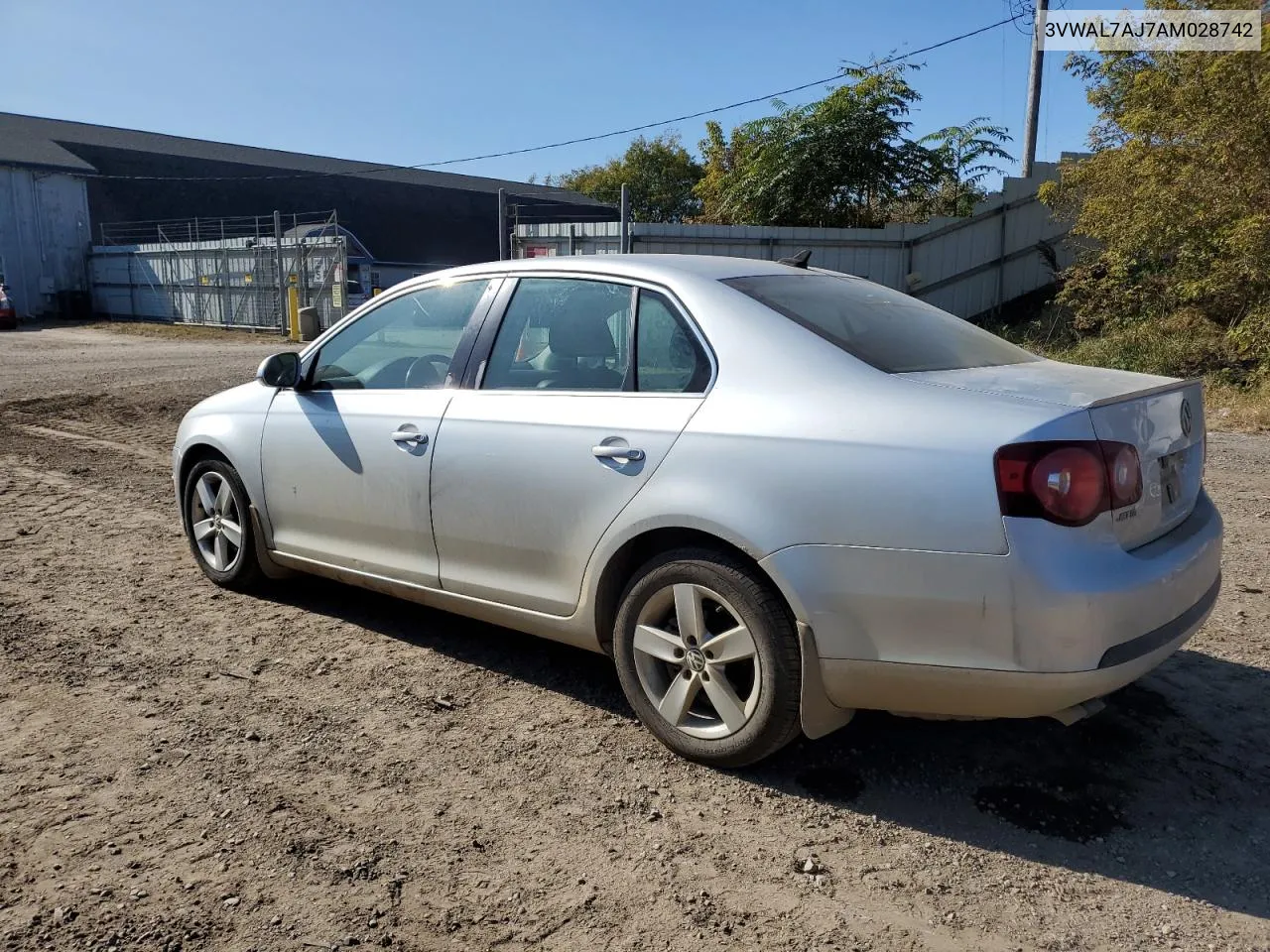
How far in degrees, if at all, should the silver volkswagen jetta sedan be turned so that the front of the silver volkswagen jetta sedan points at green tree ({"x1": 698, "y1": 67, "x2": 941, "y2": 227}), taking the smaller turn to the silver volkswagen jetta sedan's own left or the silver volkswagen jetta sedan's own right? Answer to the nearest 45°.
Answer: approximately 45° to the silver volkswagen jetta sedan's own right

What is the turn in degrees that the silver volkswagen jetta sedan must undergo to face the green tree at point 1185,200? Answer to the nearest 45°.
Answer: approximately 90° to its right

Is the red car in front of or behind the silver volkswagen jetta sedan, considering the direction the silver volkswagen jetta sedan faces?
in front

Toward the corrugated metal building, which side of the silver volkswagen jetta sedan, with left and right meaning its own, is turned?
front

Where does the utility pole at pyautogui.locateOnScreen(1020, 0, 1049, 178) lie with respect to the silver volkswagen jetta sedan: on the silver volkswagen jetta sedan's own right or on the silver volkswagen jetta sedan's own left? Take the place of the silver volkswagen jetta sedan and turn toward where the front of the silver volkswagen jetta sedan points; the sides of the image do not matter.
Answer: on the silver volkswagen jetta sedan's own right

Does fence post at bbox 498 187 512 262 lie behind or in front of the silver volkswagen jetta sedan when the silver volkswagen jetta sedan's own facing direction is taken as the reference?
in front

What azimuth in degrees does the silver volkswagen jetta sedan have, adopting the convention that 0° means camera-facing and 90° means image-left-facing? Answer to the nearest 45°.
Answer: approximately 135°

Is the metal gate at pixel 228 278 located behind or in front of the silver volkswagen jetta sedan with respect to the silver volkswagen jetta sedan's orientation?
in front

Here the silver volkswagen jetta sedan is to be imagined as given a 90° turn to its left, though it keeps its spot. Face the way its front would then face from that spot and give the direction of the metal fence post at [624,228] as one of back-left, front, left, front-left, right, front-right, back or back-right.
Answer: back-right
